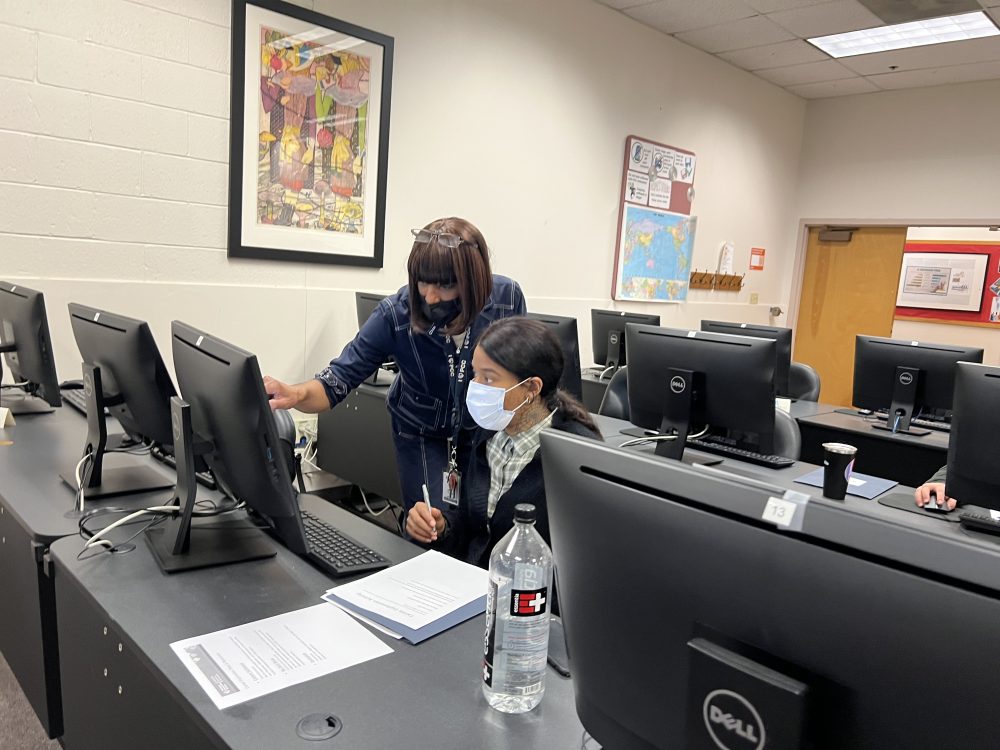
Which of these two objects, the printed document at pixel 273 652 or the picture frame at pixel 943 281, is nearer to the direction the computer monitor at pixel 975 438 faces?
the picture frame

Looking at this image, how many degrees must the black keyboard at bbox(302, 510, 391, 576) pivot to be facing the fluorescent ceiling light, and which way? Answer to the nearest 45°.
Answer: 0° — it already faces it

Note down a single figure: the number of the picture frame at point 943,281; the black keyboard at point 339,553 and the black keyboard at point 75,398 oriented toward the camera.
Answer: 1

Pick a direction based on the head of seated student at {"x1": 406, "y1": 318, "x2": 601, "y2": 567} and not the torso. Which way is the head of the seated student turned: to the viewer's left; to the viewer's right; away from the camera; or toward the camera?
to the viewer's left

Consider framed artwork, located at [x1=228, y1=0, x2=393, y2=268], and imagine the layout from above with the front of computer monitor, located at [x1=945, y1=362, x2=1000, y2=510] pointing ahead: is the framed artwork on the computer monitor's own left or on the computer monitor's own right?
on the computer monitor's own left

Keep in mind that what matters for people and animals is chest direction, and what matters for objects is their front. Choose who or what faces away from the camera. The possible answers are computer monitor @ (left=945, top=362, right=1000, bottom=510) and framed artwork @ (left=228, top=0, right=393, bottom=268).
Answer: the computer monitor

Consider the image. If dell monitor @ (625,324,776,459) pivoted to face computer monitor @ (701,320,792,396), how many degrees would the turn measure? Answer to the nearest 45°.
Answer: approximately 45° to its left

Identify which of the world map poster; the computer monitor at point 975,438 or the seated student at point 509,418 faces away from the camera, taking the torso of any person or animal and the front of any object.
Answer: the computer monitor

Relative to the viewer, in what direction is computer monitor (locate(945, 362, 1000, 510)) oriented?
away from the camera
